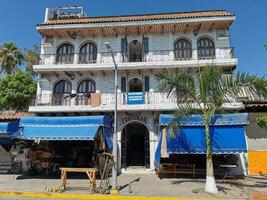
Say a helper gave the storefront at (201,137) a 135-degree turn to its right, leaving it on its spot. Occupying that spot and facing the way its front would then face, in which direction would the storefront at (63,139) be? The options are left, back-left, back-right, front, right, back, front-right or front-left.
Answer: front-left

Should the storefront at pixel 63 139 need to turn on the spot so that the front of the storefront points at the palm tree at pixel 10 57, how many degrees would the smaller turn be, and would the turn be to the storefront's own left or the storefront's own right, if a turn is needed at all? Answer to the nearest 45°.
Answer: approximately 135° to the storefront's own right

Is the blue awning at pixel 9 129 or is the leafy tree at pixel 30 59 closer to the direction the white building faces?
the blue awning

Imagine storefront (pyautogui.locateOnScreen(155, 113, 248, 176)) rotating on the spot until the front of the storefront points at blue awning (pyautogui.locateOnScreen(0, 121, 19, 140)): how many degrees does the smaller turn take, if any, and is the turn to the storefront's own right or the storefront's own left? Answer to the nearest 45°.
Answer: approximately 90° to the storefront's own right

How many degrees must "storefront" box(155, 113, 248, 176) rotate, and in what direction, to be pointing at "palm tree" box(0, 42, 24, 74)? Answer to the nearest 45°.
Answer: approximately 90° to its right

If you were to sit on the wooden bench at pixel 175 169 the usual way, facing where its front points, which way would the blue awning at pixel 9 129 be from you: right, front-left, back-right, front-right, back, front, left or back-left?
right

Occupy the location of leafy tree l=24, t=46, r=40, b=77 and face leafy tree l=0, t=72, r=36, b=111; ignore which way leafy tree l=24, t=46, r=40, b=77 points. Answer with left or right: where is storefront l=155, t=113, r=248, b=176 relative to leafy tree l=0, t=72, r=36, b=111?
left

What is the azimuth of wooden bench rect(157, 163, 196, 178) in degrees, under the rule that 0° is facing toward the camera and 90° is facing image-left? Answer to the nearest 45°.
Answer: approximately 0°

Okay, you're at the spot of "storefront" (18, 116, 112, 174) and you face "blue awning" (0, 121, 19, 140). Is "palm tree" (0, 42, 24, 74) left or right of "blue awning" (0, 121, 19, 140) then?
right
